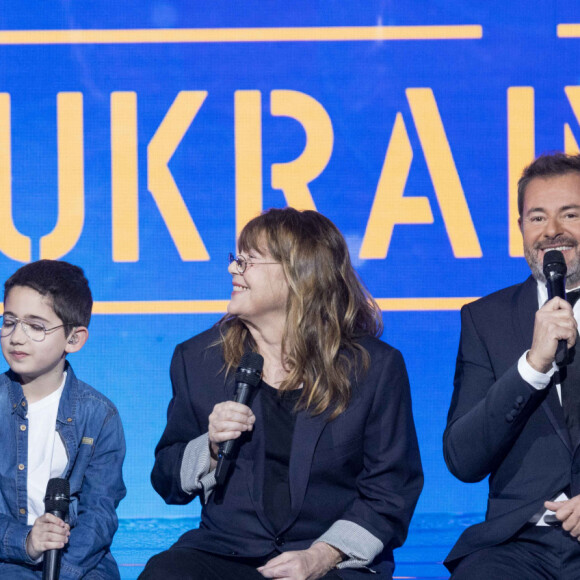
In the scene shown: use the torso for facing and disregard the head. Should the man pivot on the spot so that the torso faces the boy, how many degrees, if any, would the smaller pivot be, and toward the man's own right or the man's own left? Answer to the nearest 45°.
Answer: approximately 90° to the man's own right

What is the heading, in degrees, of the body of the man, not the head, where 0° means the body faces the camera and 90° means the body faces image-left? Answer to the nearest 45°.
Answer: approximately 0°

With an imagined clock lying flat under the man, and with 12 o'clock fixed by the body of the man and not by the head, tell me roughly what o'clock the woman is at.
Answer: The woman is roughly at 3 o'clock from the man.

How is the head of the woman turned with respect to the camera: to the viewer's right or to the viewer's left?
to the viewer's left

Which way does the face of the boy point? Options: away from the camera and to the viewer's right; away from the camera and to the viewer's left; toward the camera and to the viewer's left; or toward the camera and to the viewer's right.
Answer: toward the camera and to the viewer's left
